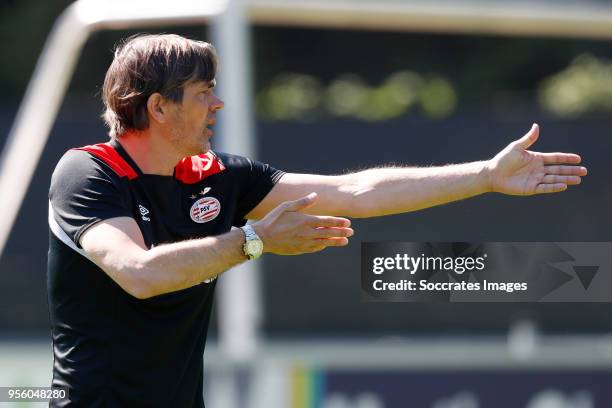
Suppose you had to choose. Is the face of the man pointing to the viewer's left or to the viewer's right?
to the viewer's right
